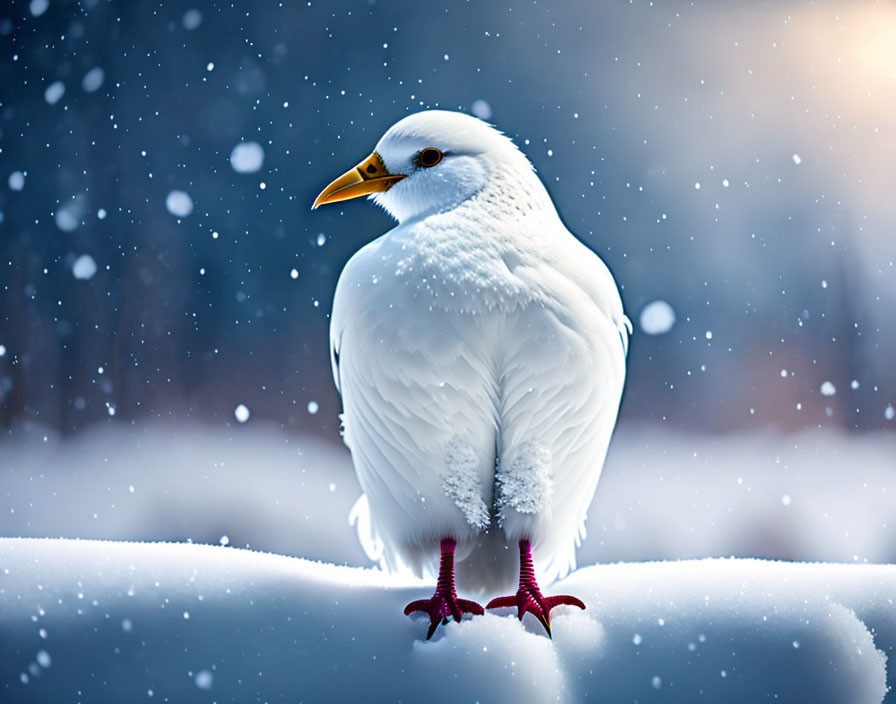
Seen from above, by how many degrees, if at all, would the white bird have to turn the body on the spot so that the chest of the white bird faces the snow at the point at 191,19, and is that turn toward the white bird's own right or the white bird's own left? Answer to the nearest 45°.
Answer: approximately 135° to the white bird's own right

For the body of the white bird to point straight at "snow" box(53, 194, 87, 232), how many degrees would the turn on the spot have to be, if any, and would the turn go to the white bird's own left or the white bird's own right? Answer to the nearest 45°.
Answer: approximately 135° to the white bird's own right

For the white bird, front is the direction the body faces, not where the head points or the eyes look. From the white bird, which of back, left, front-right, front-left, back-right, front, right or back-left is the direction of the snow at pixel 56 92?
back-right

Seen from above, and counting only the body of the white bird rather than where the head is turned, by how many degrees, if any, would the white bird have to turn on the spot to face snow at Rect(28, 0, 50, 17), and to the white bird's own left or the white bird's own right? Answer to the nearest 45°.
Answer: approximately 135° to the white bird's own right
